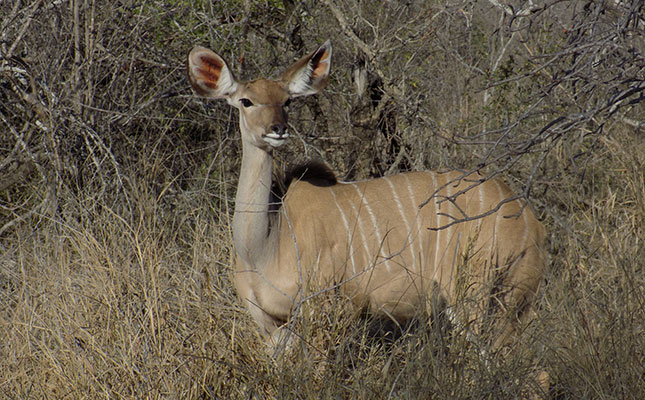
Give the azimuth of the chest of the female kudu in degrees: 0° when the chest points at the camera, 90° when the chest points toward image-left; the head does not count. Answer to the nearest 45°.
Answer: approximately 90°
